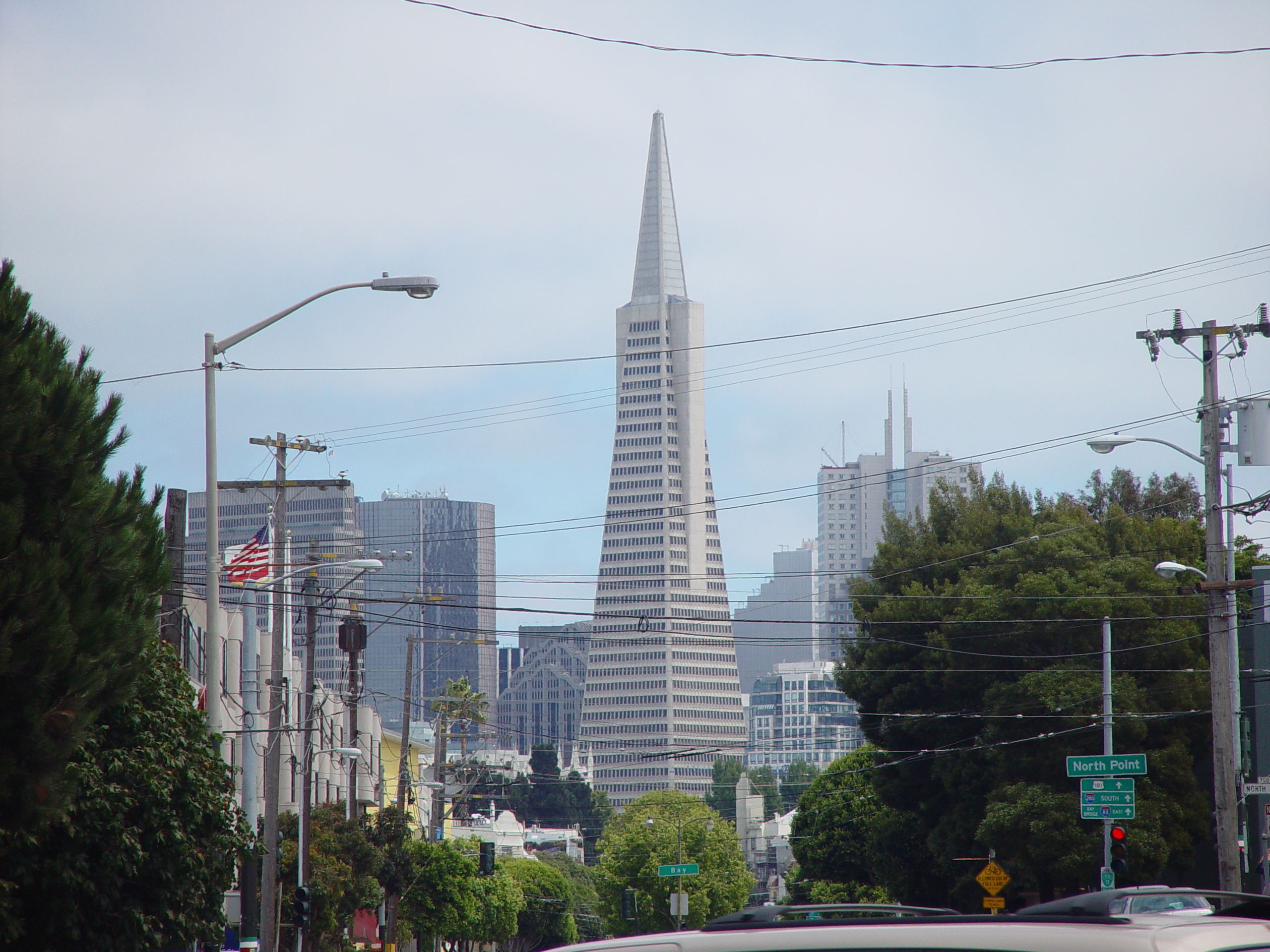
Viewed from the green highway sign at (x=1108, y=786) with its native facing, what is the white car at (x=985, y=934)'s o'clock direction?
The white car is roughly at 12 o'clock from the green highway sign.

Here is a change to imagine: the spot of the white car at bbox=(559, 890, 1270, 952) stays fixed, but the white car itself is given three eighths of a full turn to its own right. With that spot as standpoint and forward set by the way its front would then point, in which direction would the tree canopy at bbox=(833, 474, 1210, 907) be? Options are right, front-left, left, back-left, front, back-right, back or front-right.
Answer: front-left

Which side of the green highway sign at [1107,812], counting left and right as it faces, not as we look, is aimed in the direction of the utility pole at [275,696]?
right

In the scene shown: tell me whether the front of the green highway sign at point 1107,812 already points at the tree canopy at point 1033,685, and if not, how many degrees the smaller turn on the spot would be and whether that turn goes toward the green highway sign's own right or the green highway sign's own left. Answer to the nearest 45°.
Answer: approximately 180°

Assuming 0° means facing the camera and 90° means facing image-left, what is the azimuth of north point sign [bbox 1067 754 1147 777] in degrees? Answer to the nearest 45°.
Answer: approximately 0°
